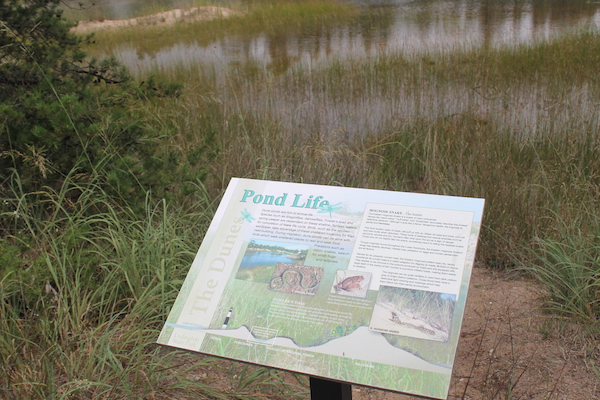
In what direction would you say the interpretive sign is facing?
toward the camera
